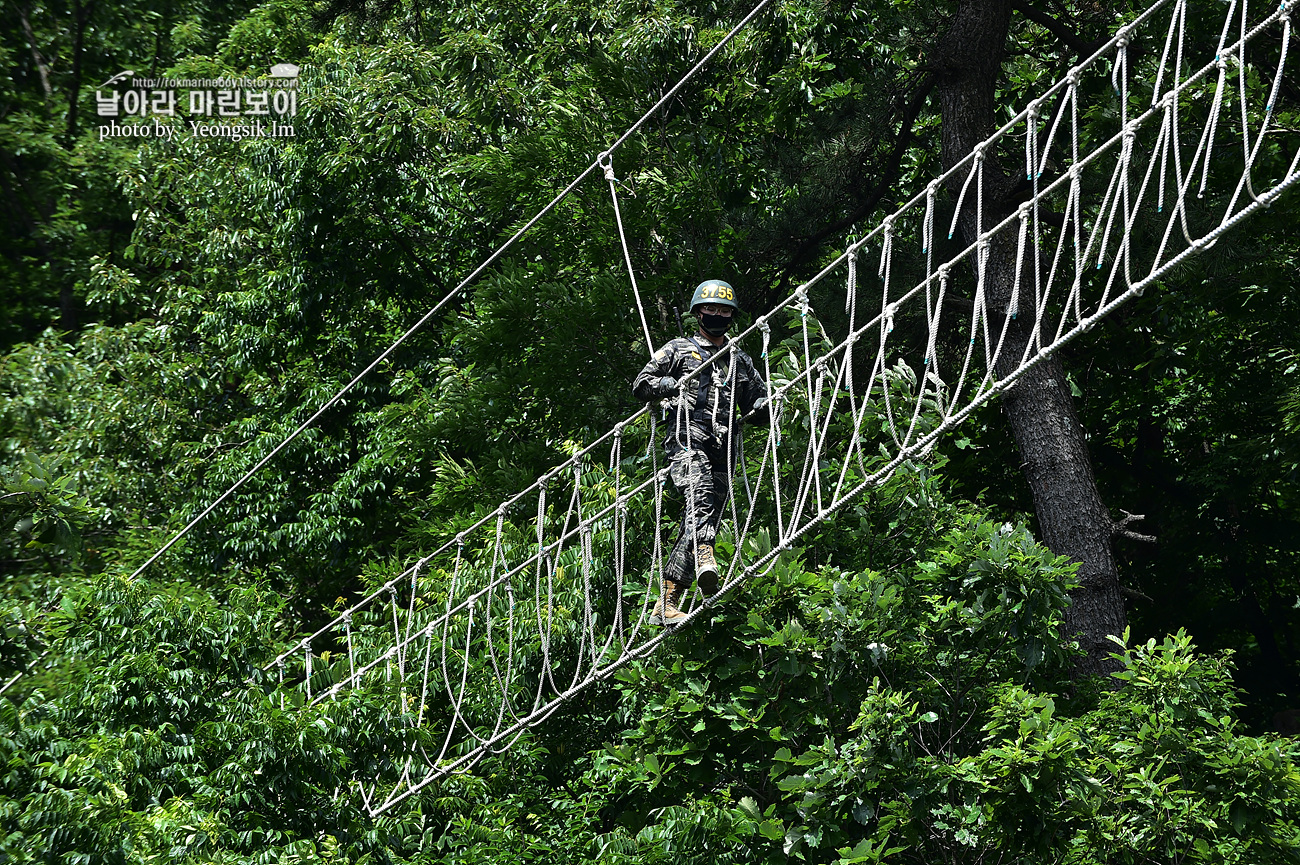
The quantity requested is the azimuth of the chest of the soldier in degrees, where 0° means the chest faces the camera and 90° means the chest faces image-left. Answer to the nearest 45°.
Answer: approximately 0°
